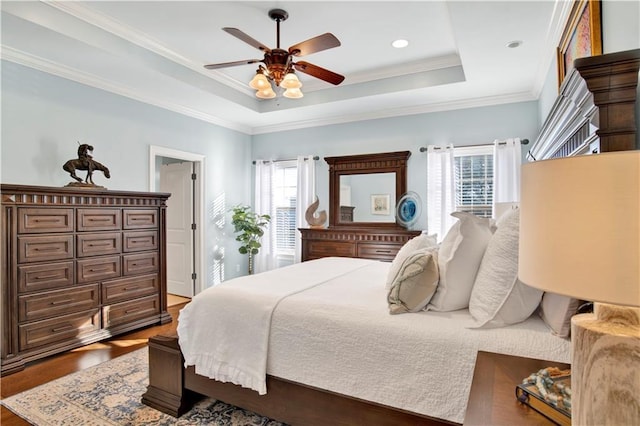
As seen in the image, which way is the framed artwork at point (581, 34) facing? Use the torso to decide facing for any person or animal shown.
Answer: to the viewer's left

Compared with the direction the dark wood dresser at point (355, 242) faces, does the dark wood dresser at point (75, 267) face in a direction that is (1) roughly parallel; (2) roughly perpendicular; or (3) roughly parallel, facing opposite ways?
roughly perpendicular

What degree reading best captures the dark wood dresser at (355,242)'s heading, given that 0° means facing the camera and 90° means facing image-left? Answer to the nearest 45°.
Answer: approximately 0°

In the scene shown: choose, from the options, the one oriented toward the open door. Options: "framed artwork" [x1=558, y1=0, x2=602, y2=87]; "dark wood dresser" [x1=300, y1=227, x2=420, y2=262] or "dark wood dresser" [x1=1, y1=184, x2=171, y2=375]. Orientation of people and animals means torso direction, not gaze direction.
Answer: the framed artwork

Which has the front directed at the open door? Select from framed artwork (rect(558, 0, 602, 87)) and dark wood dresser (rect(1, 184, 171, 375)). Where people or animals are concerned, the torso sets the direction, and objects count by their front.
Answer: the framed artwork

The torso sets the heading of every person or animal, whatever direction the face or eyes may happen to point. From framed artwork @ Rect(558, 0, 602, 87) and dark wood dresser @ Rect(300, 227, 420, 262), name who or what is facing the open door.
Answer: the framed artwork

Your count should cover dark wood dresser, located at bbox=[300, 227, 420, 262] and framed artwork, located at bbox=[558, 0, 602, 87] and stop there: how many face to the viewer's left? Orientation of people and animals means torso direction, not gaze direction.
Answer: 1

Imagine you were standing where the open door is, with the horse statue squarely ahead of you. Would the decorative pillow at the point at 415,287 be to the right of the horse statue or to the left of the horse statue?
left

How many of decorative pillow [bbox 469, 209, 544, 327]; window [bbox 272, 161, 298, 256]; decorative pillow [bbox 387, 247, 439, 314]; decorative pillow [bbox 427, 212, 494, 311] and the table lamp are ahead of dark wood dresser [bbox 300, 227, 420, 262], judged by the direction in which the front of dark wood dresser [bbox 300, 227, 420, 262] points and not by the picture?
4

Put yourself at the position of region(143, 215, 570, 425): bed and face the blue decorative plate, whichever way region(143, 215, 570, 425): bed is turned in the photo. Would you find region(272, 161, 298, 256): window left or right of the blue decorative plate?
left
